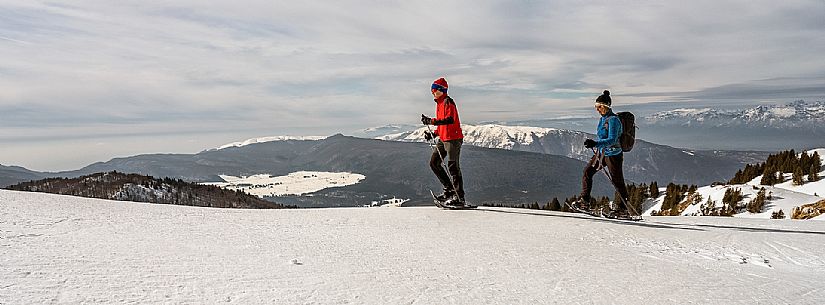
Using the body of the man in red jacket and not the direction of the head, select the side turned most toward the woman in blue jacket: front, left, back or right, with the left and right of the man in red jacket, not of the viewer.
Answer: back

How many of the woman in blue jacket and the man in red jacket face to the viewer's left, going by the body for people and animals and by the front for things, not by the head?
2

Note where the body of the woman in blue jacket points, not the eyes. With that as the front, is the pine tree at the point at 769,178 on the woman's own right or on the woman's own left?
on the woman's own right

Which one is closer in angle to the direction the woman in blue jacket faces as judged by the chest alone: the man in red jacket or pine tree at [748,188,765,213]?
the man in red jacket

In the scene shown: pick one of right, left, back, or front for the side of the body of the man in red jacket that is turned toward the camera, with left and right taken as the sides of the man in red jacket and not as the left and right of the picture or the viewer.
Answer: left

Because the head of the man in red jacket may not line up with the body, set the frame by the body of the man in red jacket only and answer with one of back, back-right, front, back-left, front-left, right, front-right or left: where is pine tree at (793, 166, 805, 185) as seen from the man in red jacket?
back-right

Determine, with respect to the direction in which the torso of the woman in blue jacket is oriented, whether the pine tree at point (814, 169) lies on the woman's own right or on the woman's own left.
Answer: on the woman's own right

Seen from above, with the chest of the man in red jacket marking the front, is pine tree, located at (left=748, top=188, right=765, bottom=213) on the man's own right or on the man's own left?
on the man's own right

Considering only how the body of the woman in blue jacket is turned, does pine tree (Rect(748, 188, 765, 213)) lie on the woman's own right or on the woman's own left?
on the woman's own right

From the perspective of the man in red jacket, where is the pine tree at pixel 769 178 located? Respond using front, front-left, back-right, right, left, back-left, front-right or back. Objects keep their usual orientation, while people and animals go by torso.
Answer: back-right

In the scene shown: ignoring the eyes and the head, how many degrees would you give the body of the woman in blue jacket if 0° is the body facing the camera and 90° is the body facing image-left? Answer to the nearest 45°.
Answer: approximately 90°

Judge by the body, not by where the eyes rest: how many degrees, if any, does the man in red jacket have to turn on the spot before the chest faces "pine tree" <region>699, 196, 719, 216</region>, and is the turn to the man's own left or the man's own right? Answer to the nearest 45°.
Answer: approximately 135° to the man's own right
